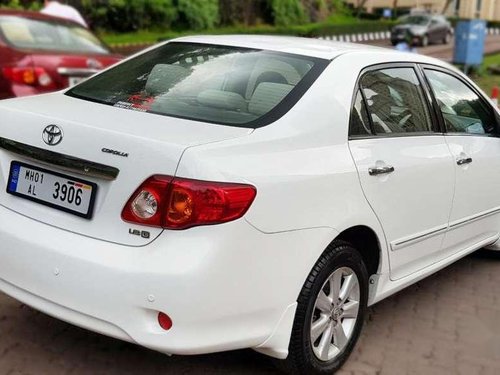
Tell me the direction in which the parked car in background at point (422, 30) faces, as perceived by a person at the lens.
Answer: facing the viewer and to the left of the viewer

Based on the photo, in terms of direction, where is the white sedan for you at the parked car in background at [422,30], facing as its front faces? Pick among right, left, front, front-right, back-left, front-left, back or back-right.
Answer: front-left

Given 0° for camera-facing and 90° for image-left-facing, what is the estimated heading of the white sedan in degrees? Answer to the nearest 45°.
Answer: approximately 225°

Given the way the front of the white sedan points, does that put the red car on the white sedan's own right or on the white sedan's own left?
on the white sedan's own left

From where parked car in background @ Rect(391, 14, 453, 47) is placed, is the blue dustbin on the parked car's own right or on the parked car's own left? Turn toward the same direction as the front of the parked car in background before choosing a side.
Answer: on the parked car's own left

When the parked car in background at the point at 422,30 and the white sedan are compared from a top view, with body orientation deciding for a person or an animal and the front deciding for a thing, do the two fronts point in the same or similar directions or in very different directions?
very different directions

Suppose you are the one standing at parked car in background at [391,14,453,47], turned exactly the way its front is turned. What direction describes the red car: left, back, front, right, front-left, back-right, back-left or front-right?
front-left
